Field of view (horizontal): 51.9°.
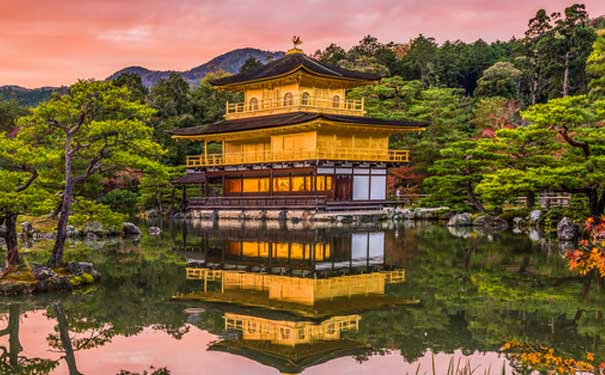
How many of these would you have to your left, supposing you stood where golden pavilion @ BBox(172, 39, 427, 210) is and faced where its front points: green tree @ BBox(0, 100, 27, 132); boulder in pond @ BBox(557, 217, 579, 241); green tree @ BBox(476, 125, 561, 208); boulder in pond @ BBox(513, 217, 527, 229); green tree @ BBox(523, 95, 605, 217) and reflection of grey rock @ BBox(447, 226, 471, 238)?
5

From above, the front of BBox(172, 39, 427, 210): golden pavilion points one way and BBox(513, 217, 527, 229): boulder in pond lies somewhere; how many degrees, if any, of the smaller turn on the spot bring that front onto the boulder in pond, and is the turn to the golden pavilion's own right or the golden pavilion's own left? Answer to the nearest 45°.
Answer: approximately 90° to the golden pavilion's own left

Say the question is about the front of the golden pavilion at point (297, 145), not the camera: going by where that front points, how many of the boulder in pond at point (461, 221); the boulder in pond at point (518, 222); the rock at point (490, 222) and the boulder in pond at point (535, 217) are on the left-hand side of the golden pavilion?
4

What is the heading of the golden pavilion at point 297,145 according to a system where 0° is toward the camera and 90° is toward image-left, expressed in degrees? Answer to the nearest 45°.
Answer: approximately 45°

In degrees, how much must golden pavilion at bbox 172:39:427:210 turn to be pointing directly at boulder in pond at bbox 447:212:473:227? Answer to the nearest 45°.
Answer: approximately 90° to its left

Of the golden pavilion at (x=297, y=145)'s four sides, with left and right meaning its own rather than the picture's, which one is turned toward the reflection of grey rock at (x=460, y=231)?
left

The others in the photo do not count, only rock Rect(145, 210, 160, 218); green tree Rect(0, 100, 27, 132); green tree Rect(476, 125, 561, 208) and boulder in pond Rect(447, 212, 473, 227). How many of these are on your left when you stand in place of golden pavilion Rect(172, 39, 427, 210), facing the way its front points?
2

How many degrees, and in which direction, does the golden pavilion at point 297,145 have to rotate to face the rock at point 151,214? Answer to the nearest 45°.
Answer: approximately 45° to its right

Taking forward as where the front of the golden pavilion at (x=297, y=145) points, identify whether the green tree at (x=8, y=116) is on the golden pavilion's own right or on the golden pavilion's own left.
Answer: on the golden pavilion's own right

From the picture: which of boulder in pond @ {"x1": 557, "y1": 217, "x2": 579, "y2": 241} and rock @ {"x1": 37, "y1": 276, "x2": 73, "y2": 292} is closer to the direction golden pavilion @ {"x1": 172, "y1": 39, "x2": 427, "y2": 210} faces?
the rock

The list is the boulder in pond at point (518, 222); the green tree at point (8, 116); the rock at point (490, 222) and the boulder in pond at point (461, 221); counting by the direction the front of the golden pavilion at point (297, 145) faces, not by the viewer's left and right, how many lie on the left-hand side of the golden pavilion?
3

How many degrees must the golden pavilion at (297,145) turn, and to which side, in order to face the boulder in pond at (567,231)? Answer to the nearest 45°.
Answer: approximately 90° to its left

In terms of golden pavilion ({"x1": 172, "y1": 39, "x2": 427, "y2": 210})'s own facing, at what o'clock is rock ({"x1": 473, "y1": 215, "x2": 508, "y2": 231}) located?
The rock is roughly at 9 o'clock from the golden pavilion.

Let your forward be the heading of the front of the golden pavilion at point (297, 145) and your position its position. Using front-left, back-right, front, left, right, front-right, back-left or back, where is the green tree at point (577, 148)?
left

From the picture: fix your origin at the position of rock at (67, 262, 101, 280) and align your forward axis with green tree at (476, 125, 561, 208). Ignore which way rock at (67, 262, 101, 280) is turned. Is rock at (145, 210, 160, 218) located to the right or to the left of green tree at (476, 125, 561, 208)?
left

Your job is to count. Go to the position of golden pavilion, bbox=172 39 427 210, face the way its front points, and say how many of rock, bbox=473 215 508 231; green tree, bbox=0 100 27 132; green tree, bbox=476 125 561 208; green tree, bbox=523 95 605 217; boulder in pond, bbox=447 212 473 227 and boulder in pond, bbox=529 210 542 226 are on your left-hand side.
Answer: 5

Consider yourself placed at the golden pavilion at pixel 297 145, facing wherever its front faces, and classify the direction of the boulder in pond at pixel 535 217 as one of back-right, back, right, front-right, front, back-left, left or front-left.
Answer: left
